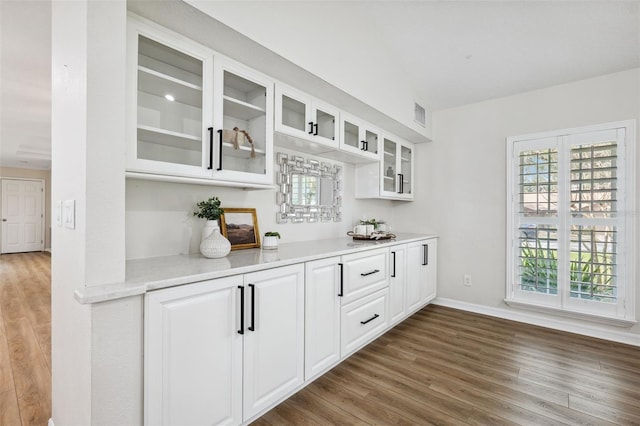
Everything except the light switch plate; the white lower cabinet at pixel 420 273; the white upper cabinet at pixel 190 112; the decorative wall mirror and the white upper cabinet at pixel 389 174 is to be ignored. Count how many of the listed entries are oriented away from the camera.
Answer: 0

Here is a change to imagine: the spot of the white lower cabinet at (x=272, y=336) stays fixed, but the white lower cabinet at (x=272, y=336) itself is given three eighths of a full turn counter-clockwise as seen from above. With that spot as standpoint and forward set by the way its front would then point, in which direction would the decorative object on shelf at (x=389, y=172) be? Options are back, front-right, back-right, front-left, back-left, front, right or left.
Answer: front-right

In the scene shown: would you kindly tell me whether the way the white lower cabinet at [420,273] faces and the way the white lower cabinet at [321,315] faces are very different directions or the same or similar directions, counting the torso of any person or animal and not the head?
same or similar directions

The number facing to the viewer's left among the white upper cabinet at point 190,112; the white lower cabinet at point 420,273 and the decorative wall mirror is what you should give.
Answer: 0

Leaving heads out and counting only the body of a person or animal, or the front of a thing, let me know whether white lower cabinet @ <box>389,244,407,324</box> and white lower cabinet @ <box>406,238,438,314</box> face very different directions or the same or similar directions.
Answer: same or similar directions

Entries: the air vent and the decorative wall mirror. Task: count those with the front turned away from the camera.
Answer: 0

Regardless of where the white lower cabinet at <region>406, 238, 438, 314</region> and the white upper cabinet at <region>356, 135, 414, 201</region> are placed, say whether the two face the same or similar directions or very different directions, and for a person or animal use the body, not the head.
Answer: same or similar directions

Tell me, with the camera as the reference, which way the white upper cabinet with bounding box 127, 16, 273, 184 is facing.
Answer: facing the viewer and to the right of the viewer

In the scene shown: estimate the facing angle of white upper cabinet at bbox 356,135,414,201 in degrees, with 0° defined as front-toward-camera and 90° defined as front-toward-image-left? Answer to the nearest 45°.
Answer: approximately 315°

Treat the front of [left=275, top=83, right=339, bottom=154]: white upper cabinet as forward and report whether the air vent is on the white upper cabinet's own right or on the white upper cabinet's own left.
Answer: on the white upper cabinet's own left

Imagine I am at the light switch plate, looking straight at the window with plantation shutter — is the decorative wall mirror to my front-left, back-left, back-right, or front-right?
front-left

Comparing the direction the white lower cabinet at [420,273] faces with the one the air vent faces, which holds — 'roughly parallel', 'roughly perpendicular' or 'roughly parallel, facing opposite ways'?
roughly parallel

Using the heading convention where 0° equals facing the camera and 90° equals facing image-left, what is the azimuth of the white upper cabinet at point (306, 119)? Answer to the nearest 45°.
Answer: approximately 315°

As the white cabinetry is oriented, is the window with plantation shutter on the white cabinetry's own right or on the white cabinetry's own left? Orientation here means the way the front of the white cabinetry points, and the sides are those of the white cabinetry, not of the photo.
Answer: on the white cabinetry's own left

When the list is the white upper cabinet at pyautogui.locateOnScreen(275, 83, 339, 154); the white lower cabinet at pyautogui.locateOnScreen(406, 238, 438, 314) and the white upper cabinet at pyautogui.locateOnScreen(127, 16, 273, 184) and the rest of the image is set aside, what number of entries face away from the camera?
0

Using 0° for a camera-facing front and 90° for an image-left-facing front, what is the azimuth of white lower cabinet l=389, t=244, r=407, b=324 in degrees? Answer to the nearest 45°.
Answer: approximately 315°

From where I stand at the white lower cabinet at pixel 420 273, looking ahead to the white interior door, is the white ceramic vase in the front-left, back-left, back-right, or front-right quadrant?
front-left

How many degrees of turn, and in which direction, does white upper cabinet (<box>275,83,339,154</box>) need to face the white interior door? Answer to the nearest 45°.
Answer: approximately 180°
